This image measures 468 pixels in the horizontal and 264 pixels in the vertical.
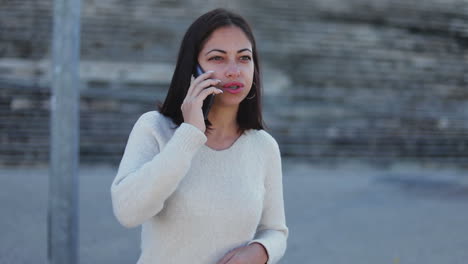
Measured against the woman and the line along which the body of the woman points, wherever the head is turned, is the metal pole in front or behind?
behind

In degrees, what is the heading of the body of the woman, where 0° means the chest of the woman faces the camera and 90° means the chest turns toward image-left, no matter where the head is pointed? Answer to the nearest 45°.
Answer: approximately 315°
